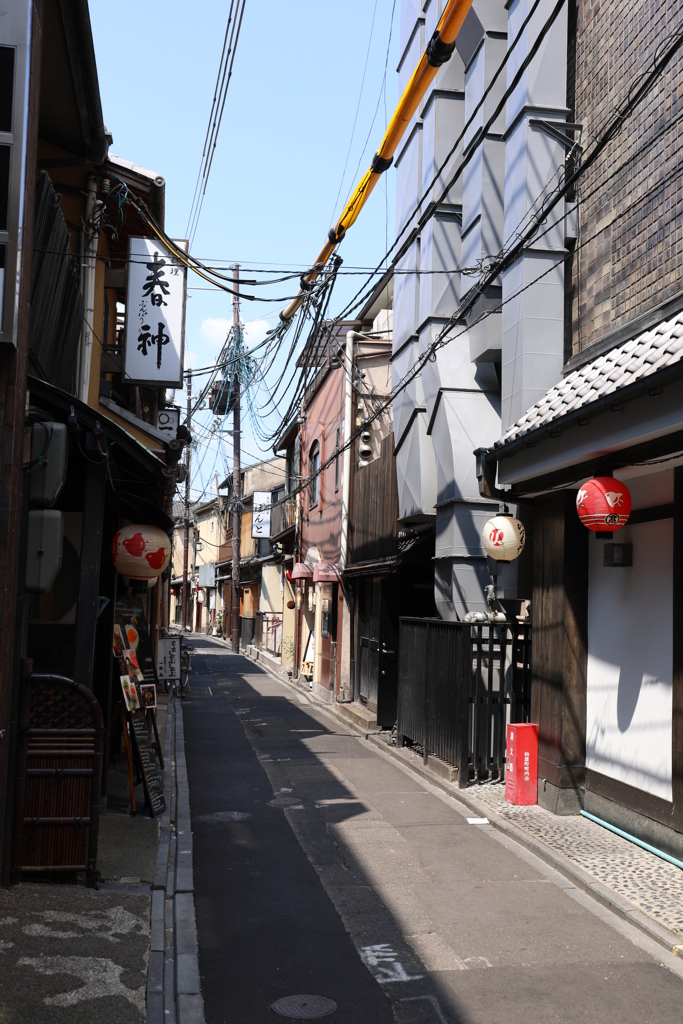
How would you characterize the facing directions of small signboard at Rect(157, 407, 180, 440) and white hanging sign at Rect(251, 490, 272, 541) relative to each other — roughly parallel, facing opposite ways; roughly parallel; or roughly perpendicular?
roughly parallel

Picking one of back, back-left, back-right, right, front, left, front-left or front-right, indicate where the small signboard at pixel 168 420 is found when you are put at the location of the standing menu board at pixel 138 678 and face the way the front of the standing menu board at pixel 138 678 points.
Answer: back-left

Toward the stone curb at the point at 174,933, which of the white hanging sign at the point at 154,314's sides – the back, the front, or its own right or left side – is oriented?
front

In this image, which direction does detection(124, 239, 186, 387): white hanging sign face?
toward the camera

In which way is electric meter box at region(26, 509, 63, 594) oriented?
to the viewer's right

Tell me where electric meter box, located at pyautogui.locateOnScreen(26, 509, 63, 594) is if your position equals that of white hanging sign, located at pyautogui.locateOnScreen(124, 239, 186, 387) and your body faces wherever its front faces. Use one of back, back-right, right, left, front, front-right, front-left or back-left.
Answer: front

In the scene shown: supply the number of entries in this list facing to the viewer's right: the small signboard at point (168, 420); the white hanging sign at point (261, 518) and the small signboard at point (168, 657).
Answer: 0

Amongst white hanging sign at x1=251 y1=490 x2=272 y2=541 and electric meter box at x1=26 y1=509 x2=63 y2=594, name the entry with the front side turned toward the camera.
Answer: the white hanging sign

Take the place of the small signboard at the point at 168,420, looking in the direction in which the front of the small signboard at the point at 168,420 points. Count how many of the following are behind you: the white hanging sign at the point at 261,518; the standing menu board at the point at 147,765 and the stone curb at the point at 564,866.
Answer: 1

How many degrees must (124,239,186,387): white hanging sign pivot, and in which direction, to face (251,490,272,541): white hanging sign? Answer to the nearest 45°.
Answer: approximately 180°

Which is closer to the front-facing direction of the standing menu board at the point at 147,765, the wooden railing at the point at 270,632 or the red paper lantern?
the red paper lantern

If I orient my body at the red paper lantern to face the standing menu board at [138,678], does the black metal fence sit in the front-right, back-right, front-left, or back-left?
front-right

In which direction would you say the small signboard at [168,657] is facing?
toward the camera
